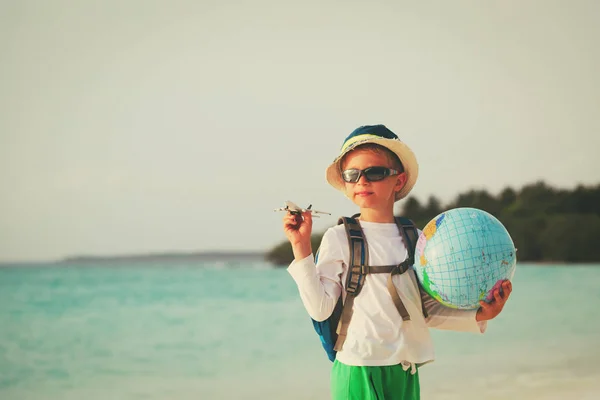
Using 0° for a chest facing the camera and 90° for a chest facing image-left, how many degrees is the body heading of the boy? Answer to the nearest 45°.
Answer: approximately 0°
